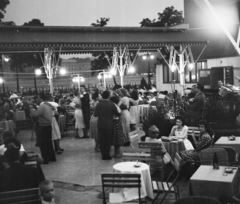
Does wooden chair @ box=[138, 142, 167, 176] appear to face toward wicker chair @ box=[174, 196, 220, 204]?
no

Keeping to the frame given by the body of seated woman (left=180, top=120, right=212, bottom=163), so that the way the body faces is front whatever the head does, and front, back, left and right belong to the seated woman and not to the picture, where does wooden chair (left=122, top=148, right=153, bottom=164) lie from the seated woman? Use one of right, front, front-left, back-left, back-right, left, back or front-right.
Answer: front-left

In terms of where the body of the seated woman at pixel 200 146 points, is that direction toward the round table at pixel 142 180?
no

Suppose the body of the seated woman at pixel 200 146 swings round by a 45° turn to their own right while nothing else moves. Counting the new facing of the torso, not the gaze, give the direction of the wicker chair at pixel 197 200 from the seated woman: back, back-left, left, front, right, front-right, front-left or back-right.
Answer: back-left

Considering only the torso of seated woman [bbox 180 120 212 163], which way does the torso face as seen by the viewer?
to the viewer's left

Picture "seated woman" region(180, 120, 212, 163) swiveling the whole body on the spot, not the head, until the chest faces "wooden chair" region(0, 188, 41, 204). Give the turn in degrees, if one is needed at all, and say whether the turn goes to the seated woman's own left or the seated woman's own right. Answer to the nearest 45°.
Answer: approximately 45° to the seated woman's own left

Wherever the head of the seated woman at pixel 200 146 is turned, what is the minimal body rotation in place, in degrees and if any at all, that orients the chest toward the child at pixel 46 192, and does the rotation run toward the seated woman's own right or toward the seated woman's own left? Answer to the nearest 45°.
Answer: approximately 45° to the seated woman's own left
